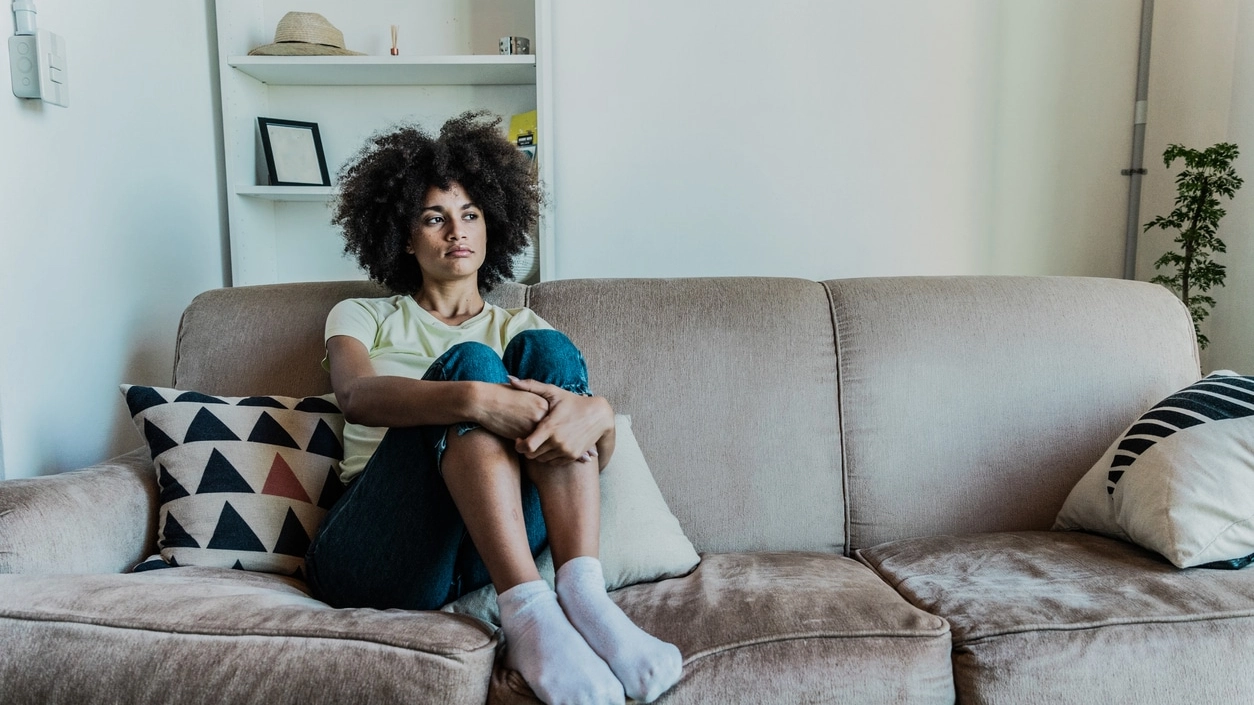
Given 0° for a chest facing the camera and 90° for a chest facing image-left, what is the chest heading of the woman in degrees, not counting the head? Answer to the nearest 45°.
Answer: approximately 315°

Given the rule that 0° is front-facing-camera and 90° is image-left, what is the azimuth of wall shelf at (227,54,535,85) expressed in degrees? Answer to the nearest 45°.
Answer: approximately 0°

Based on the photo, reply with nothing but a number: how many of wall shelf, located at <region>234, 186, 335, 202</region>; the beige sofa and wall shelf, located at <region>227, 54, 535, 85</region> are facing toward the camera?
3

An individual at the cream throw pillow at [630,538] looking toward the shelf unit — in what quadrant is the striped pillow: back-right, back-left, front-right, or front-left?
back-right

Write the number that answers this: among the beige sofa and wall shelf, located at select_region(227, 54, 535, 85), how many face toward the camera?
2

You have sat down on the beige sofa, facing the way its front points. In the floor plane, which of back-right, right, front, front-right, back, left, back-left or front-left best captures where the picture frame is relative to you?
back-right

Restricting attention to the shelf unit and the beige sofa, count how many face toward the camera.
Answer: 2

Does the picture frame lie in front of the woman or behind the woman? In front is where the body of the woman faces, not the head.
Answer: behind

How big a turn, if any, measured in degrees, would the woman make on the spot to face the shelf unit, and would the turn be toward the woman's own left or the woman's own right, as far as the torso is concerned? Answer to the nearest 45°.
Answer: approximately 135° to the woman's own left

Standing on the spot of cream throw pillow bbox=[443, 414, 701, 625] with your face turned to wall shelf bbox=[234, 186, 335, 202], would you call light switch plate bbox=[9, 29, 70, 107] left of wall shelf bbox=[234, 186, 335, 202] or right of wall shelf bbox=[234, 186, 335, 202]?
left

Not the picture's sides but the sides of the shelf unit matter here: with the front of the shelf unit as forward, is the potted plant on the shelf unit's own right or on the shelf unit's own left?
on the shelf unit's own left

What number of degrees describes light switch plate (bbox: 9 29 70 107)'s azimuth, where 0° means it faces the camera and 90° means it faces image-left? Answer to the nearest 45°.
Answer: approximately 315°

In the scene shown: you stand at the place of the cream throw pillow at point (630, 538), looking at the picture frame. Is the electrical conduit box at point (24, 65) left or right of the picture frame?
left
